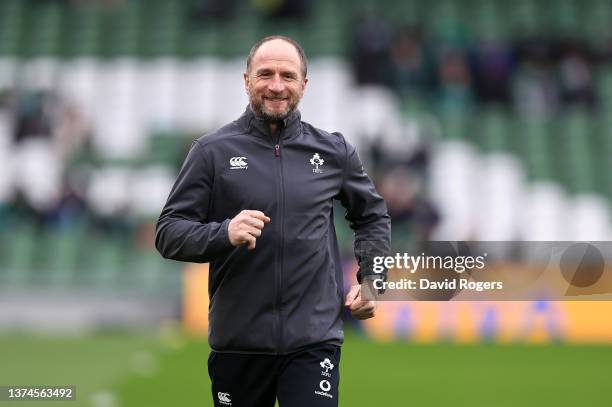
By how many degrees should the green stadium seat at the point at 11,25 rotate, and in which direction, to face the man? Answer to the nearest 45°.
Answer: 0° — it already faces them

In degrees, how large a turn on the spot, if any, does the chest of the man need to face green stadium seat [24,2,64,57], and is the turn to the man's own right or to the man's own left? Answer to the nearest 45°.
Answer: approximately 180°

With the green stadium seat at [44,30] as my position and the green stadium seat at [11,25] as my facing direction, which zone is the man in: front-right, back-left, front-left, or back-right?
back-left

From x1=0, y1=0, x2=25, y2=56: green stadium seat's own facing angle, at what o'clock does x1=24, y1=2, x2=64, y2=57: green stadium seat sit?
x1=24, y1=2, x2=64, y2=57: green stadium seat is roughly at 10 o'clock from x1=0, y1=0, x2=25, y2=56: green stadium seat.

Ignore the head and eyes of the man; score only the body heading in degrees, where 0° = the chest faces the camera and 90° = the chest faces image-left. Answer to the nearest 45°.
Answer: approximately 0°

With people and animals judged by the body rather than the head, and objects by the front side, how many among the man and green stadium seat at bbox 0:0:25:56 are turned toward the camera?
2

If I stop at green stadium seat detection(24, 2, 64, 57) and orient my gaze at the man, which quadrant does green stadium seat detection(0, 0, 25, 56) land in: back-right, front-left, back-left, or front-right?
back-right

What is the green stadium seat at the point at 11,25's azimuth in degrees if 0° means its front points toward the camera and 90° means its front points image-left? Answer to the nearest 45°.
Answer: approximately 0°

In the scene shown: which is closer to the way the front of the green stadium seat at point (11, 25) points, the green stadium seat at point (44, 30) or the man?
the man
